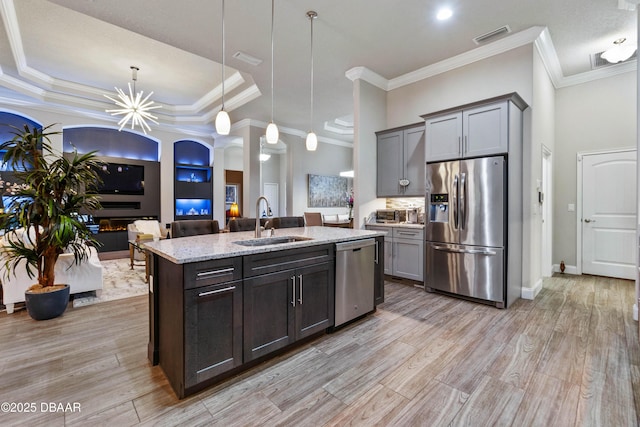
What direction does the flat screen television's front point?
toward the camera

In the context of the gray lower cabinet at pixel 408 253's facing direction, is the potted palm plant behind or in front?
in front

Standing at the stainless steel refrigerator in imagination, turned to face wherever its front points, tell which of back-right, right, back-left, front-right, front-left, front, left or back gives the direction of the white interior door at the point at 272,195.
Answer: right

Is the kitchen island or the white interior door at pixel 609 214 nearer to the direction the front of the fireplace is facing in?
the kitchen island

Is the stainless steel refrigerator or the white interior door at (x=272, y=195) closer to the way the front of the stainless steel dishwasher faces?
the stainless steel refrigerator

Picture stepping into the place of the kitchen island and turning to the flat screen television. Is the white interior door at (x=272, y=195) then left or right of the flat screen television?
right

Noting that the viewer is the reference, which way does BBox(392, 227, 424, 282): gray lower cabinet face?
facing the viewer and to the left of the viewer

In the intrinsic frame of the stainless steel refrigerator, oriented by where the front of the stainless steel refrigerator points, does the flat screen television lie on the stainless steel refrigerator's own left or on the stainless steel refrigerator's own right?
on the stainless steel refrigerator's own right

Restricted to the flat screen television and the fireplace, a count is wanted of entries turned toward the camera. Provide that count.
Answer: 2

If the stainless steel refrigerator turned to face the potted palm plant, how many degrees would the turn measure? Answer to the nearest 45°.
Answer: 0° — it already faces it

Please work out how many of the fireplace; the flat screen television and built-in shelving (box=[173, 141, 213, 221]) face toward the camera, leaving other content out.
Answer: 3

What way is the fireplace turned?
toward the camera

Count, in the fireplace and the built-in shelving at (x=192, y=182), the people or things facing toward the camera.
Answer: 2

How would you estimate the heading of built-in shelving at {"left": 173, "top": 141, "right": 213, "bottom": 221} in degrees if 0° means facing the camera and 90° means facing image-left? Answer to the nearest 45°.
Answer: approximately 0°
